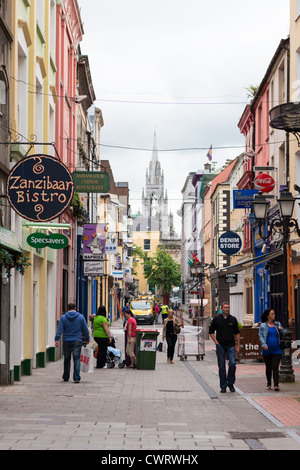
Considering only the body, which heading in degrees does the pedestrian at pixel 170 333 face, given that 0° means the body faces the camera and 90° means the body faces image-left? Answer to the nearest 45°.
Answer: approximately 0°

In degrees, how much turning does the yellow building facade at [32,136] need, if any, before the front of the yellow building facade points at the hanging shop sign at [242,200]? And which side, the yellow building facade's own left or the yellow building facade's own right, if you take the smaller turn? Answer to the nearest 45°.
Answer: approximately 45° to the yellow building facade's own left

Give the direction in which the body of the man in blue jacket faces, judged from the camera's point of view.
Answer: away from the camera

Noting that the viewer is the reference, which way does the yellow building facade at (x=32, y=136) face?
facing to the right of the viewer

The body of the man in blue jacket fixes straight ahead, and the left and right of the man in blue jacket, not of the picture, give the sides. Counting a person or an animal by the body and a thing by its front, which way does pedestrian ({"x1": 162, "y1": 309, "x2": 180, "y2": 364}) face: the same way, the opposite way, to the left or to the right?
the opposite way

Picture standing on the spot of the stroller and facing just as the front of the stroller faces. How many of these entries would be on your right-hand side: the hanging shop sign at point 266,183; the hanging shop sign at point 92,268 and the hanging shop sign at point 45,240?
1
